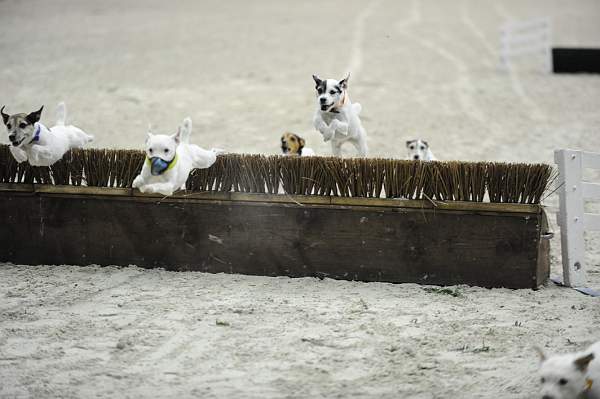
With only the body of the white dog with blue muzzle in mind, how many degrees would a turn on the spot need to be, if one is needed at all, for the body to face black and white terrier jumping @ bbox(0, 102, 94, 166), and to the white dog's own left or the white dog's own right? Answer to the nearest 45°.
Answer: approximately 90° to the white dog's own right

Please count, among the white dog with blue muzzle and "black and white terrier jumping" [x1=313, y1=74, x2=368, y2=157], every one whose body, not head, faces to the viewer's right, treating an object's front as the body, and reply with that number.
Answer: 0

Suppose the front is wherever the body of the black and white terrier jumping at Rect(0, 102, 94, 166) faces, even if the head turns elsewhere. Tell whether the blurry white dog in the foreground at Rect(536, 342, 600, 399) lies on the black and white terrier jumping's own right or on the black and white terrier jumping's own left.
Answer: on the black and white terrier jumping's own left

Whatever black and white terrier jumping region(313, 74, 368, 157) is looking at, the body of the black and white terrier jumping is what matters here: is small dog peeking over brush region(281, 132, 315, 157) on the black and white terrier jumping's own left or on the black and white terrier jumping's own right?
on the black and white terrier jumping's own right

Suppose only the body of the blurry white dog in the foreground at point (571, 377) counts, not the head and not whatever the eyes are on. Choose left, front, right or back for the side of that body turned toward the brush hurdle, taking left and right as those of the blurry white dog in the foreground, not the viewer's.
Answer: right

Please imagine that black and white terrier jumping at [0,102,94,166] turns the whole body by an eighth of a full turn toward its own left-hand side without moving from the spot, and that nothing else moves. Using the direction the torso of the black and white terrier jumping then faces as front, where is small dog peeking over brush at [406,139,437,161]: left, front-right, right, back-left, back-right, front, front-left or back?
left

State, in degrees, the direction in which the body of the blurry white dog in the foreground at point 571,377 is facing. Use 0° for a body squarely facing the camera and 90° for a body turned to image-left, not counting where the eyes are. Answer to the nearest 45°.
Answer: approximately 45°

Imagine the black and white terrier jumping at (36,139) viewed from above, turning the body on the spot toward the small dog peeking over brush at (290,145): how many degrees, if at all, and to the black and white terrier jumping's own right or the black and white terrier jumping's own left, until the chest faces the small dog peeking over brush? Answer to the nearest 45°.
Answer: approximately 135° to the black and white terrier jumping's own left

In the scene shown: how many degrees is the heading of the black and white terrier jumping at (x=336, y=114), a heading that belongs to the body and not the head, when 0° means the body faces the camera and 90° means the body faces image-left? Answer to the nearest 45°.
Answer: approximately 45°

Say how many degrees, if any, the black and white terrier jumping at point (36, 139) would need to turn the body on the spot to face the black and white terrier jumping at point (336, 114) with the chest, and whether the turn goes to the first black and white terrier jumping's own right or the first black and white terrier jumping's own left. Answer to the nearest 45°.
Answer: approximately 135° to the first black and white terrier jumping's own left

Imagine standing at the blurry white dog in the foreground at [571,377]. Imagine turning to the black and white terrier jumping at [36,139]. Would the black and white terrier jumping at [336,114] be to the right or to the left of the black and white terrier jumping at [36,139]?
right
